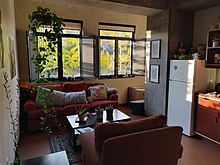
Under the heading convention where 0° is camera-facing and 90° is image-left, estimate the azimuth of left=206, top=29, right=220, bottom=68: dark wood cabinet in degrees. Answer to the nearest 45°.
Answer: approximately 45°

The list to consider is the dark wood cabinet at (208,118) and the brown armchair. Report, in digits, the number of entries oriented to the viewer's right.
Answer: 0

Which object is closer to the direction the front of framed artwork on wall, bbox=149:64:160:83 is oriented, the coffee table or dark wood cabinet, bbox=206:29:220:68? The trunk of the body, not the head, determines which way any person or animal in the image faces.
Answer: the coffee table

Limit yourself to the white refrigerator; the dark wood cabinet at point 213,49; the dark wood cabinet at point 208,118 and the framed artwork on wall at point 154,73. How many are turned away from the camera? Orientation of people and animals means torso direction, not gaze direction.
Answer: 0

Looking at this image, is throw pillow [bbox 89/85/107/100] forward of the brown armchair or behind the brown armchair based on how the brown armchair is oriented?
forward

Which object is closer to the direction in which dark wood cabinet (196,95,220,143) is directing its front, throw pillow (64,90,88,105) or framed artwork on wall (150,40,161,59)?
the throw pillow

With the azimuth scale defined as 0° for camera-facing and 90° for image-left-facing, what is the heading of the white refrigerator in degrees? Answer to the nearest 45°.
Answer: approximately 45°

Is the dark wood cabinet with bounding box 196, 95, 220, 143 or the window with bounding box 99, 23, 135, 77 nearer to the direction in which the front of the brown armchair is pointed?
the window

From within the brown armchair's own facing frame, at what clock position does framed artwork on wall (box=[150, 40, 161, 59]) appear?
The framed artwork on wall is roughly at 2 o'clock from the brown armchair.

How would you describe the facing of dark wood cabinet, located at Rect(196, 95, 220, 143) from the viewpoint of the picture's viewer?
facing the viewer and to the left of the viewer

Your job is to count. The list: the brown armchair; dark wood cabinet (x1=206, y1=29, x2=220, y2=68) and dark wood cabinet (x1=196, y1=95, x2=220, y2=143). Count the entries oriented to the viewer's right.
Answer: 0

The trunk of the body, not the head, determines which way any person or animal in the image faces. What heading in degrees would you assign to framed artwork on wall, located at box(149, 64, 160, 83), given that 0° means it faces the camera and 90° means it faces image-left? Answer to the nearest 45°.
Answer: approximately 45°

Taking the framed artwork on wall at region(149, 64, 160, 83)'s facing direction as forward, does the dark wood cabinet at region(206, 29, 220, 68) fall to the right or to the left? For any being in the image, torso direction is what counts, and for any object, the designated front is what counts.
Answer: on its left

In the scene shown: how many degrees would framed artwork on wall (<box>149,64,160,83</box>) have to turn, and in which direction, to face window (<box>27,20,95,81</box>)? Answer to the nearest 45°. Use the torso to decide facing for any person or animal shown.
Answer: approximately 45° to its right

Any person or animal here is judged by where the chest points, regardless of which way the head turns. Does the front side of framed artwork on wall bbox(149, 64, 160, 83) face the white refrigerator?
no

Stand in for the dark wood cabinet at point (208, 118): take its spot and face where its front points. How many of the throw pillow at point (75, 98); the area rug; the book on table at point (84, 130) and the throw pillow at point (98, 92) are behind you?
0

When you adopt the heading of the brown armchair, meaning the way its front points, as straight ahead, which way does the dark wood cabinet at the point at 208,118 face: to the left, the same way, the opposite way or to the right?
to the left

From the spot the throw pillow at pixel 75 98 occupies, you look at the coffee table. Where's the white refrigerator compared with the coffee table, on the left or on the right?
left

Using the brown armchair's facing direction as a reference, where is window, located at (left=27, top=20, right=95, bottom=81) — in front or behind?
in front

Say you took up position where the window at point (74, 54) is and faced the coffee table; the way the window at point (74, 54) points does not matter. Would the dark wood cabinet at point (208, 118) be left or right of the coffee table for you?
left

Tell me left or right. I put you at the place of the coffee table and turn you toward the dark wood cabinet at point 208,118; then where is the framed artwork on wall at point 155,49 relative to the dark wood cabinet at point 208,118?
left
